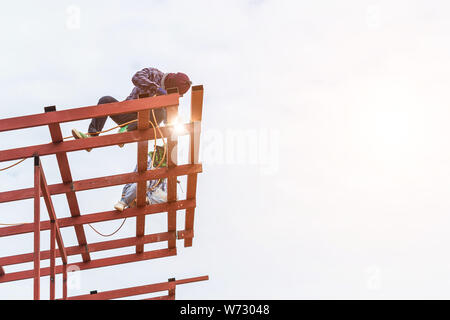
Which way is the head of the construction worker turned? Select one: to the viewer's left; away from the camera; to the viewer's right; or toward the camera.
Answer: to the viewer's right

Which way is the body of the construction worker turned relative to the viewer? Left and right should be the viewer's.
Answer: facing to the right of the viewer
